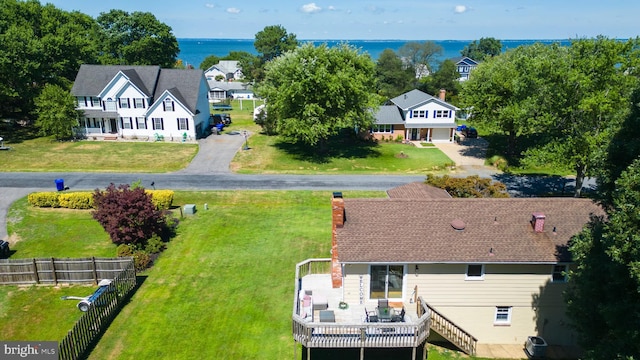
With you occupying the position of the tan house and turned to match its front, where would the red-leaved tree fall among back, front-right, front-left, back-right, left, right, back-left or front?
left

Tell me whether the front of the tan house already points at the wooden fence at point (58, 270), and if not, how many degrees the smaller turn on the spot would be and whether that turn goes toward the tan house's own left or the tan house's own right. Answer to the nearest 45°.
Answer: approximately 90° to the tan house's own left

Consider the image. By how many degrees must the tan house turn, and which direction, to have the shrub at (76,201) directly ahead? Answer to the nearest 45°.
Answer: approximately 90° to its left

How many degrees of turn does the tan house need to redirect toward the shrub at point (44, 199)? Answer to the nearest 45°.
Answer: approximately 90° to its left

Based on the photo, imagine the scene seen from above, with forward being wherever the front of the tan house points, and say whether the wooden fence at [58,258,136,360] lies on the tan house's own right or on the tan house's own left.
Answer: on the tan house's own left

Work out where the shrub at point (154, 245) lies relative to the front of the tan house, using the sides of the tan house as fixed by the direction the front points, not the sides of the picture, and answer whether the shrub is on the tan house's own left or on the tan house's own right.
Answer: on the tan house's own left

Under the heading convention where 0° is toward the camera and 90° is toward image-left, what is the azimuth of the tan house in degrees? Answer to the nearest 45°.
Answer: approximately 180°

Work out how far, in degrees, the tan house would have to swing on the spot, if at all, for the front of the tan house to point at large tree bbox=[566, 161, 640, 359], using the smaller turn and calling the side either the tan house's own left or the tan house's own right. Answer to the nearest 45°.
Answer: approximately 135° to the tan house's own right

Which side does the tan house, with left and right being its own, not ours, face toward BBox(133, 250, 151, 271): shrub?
left

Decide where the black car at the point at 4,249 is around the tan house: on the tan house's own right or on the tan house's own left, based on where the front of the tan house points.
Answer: on the tan house's own left

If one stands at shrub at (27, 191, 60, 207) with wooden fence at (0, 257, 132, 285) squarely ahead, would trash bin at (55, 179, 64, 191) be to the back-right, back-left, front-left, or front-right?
back-left
